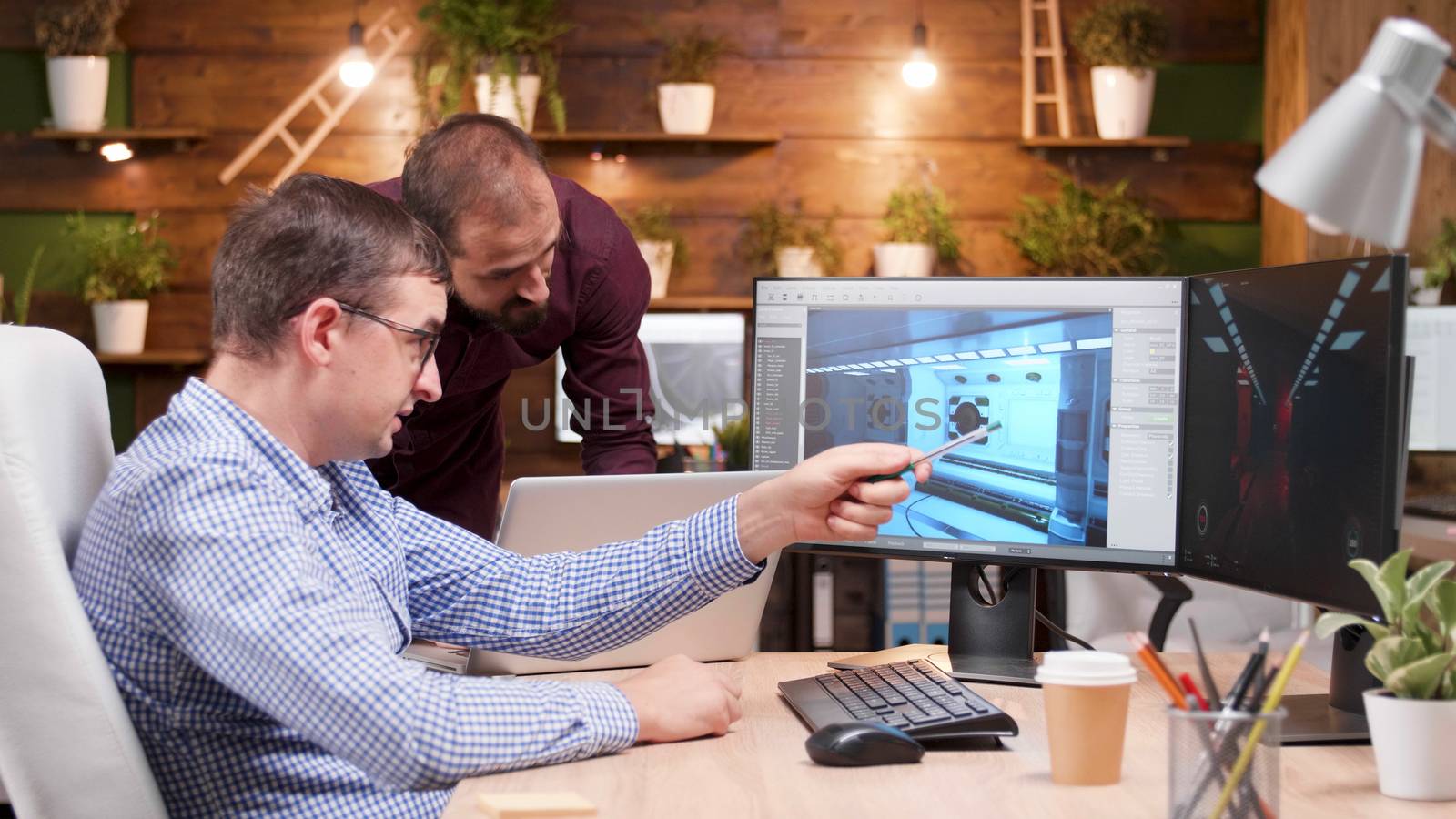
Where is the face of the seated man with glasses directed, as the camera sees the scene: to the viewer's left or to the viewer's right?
to the viewer's right

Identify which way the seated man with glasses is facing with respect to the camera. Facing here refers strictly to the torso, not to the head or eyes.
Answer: to the viewer's right

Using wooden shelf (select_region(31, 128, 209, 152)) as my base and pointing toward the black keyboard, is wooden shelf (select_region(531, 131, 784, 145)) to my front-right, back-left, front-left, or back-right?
front-left

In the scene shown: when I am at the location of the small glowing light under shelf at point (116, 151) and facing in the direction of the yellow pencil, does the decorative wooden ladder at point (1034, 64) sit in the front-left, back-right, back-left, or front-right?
front-left

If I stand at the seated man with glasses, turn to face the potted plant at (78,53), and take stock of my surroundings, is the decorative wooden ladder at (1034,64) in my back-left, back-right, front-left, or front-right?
front-right

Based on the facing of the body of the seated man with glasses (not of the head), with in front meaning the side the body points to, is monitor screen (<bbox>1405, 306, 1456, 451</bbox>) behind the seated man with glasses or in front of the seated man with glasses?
in front

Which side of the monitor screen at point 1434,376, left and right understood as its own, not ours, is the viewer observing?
front

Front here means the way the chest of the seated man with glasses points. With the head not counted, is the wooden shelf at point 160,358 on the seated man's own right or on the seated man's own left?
on the seated man's own left
